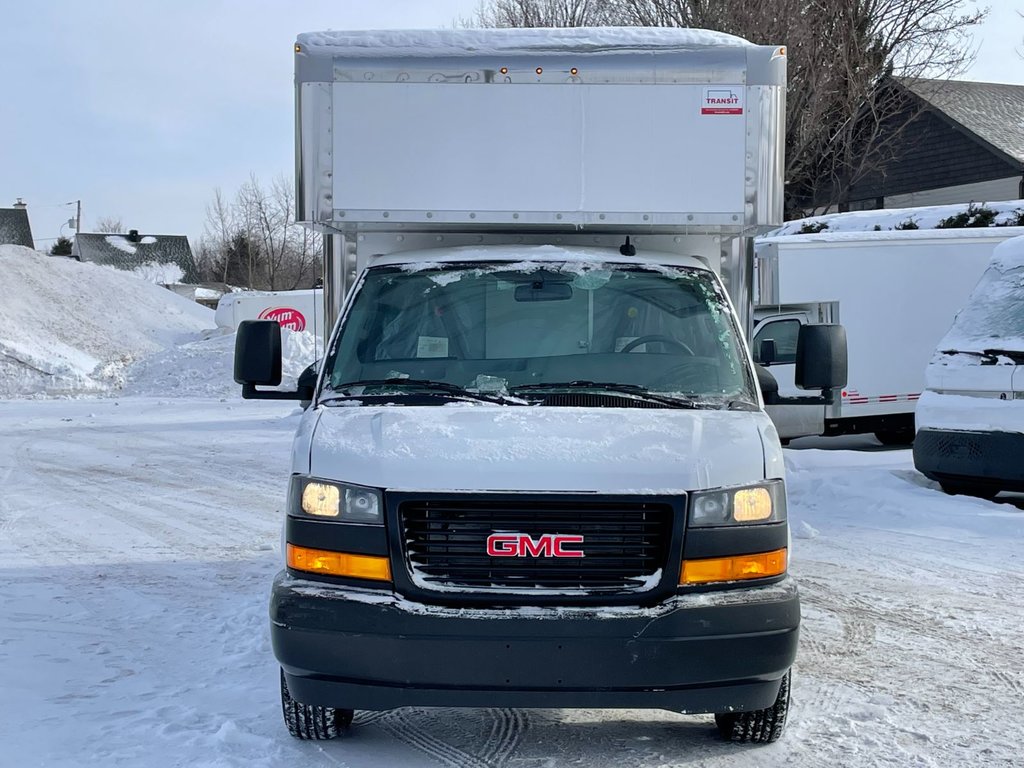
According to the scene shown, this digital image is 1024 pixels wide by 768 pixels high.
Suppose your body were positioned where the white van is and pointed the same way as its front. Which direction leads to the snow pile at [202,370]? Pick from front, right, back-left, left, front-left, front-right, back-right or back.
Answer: right

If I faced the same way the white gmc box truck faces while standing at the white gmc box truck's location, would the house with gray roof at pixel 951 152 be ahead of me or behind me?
behind

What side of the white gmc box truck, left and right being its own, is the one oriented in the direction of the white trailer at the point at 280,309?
back

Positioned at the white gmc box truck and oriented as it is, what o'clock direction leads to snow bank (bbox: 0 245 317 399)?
The snow bank is roughly at 5 o'clock from the white gmc box truck.

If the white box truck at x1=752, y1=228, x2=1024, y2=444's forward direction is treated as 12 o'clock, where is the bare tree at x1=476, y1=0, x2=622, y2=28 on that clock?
The bare tree is roughly at 2 o'clock from the white box truck.

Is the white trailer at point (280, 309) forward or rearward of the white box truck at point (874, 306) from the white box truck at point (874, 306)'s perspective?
forward

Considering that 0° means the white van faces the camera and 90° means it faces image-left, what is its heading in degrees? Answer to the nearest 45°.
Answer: approximately 45°

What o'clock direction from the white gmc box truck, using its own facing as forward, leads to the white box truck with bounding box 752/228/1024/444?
The white box truck is roughly at 7 o'clock from the white gmc box truck.

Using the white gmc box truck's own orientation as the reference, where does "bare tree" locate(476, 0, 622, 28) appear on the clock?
The bare tree is roughly at 6 o'clock from the white gmc box truck.

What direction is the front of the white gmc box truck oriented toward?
toward the camera

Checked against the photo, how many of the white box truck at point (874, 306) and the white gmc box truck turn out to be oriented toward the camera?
1

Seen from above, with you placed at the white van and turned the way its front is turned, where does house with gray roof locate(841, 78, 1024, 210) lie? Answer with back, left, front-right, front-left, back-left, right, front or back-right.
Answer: back-right

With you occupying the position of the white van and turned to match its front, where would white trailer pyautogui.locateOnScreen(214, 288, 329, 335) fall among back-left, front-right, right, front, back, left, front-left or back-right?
right

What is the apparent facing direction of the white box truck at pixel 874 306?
to the viewer's left
